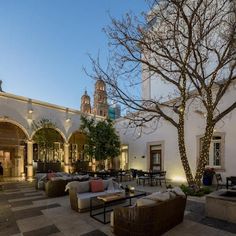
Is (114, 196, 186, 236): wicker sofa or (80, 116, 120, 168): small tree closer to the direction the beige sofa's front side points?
the wicker sofa

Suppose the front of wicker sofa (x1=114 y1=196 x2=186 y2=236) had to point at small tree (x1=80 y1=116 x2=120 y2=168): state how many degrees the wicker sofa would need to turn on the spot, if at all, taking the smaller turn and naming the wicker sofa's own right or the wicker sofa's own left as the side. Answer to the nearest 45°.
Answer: approximately 45° to the wicker sofa's own right

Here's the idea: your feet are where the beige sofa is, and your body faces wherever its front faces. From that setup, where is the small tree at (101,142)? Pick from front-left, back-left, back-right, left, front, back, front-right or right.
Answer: back-left

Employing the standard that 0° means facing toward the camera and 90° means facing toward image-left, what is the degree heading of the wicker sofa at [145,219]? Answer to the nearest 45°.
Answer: approximately 135°

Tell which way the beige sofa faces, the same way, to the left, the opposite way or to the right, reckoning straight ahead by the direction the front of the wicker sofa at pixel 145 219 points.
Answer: the opposite way

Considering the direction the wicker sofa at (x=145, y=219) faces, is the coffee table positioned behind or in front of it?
in front
